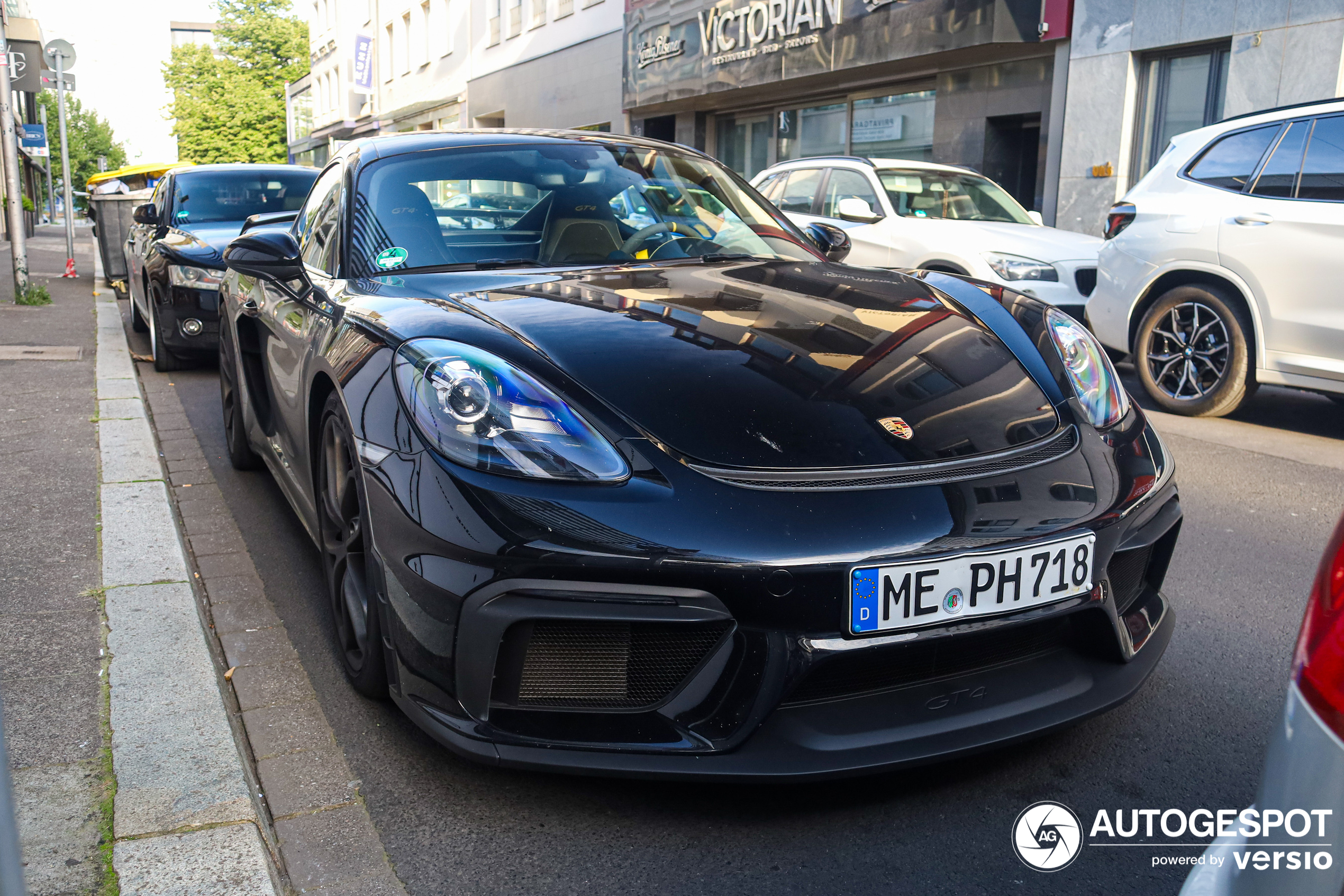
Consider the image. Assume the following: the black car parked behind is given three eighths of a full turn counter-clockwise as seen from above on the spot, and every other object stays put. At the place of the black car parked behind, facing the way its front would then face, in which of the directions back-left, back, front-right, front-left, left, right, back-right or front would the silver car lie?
back-right

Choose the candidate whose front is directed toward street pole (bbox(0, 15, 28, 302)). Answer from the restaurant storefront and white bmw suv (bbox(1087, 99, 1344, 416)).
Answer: the restaurant storefront

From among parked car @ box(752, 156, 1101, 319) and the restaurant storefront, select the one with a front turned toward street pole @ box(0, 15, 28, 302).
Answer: the restaurant storefront

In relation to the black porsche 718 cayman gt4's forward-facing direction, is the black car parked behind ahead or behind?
behind

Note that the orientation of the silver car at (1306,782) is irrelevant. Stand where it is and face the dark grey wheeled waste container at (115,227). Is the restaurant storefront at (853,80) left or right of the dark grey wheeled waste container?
right

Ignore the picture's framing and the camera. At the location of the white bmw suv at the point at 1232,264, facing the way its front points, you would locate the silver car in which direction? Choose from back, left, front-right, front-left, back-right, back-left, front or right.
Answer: front-right

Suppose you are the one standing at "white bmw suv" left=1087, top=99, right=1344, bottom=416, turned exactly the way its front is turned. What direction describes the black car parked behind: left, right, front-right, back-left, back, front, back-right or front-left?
back-right

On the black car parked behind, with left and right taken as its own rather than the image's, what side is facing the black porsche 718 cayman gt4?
front

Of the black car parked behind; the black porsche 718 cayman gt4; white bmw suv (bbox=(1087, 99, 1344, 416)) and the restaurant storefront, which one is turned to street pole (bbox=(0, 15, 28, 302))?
the restaurant storefront

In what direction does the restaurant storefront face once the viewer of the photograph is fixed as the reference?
facing the viewer and to the left of the viewer

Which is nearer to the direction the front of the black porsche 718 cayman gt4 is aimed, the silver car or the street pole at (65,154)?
the silver car

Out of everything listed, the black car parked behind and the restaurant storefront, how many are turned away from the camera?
0

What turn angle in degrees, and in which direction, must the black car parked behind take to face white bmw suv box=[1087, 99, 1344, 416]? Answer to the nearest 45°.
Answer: approximately 45° to its left

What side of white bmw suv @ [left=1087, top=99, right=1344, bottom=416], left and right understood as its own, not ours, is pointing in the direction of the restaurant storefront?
back

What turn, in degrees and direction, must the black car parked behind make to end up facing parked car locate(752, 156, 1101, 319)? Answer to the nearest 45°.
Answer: approximately 90° to its left

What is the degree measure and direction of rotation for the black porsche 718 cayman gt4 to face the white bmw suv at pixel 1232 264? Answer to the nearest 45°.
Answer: approximately 90° to its left

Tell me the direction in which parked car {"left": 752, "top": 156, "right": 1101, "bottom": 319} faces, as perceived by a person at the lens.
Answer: facing the viewer and to the right of the viewer

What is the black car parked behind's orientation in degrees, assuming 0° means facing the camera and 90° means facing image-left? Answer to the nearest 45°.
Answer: approximately 0°
